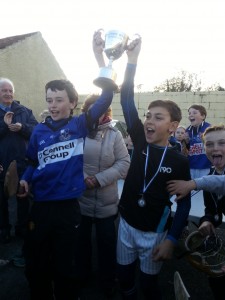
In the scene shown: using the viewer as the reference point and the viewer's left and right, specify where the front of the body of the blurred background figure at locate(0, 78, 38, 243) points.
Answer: facing the viewer

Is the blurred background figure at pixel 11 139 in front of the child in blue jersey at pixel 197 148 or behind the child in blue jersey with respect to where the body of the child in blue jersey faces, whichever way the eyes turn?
in front

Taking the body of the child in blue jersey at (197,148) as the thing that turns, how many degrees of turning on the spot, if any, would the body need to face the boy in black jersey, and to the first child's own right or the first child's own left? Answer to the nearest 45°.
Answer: approximately 45° to the first child's own left

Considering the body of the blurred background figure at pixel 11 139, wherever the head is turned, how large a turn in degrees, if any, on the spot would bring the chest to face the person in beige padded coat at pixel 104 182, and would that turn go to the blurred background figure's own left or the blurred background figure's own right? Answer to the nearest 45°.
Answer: approximately 45° to the blurred background figure's own left

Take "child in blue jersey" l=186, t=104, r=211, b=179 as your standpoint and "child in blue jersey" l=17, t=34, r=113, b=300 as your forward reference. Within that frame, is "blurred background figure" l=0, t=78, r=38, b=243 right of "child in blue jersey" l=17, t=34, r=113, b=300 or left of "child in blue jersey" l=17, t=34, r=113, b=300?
right

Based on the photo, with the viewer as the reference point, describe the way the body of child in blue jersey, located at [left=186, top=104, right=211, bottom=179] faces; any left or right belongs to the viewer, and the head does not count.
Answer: facing the viewer and to the left of the viewer

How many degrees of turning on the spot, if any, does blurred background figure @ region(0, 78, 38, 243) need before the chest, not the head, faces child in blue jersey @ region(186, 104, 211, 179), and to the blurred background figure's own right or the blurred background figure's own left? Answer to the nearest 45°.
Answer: approximately 90° to the blurred background figure's own left

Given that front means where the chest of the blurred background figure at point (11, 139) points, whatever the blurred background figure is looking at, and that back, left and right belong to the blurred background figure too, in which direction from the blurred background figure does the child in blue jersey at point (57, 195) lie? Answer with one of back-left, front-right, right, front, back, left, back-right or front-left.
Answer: front

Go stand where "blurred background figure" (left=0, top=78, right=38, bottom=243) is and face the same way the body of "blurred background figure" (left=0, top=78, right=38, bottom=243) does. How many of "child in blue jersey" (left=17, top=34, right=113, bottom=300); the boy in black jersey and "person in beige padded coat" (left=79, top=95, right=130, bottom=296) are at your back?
0

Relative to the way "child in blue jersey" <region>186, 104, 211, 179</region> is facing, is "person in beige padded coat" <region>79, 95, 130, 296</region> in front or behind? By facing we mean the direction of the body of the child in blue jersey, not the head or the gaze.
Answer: in front

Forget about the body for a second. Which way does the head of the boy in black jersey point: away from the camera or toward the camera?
toward the camera
